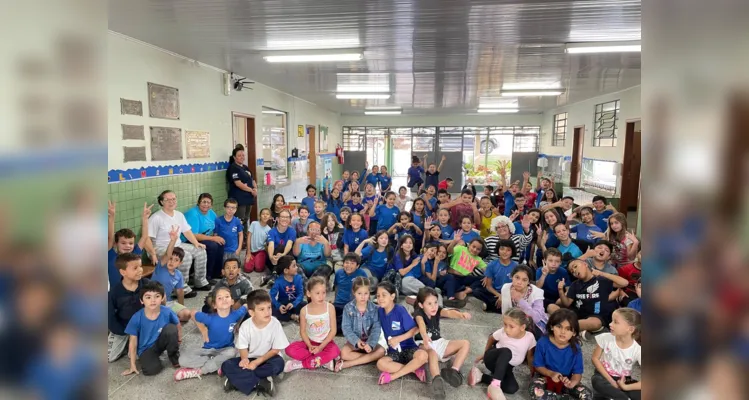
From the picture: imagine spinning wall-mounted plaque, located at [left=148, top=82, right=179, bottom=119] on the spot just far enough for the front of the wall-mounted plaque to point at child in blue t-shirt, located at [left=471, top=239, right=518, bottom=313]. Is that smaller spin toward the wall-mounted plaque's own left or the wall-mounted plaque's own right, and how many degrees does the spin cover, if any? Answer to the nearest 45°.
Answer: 0° — it already faces them

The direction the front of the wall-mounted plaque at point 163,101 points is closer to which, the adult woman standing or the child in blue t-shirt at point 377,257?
the child in blue t-shirt

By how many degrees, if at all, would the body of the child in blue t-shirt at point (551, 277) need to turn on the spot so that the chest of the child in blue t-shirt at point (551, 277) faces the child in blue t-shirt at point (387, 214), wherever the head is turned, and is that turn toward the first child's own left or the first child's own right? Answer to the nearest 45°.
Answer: approximately 135° to the first child's own right

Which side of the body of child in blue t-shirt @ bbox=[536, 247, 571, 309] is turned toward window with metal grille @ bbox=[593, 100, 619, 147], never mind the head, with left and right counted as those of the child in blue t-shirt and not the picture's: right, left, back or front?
back

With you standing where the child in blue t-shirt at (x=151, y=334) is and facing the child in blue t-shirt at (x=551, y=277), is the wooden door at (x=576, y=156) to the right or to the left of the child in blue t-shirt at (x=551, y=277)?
left

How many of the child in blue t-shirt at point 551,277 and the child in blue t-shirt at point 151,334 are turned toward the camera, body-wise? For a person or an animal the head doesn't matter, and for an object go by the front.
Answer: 2

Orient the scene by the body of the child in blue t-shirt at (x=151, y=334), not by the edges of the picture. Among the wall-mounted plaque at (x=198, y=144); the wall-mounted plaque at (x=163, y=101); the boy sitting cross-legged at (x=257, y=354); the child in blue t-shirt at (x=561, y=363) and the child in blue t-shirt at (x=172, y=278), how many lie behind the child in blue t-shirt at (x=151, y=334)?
3
